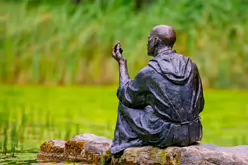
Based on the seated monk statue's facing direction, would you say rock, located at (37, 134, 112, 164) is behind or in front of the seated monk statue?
in front

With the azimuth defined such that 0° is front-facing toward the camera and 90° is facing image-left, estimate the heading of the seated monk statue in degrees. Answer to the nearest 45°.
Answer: approximately 135°
